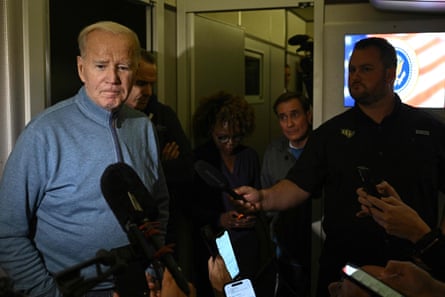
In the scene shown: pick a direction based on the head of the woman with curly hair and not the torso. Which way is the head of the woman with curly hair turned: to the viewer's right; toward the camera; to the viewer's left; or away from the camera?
toward the camera

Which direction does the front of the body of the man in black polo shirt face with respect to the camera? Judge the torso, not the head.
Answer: toward the camera

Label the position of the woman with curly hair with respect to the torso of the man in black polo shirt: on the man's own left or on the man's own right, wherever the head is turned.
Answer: on the man's own right
